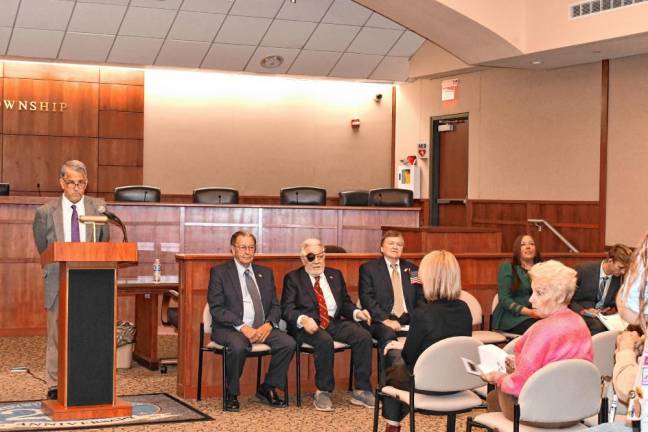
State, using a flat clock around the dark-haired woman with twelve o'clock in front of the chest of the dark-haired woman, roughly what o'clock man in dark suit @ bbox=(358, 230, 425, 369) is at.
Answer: The man in dark suit is roughly at 4 o'clock from the dark-haired woman.

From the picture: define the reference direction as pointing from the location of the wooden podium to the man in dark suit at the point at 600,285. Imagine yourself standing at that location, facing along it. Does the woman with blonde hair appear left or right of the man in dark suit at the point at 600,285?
right

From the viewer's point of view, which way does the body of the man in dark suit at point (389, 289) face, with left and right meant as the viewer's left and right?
facing the viewer

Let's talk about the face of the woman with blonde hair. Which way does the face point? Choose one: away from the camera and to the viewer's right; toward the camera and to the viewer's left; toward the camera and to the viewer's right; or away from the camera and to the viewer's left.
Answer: away from the camera and to the viewer's left

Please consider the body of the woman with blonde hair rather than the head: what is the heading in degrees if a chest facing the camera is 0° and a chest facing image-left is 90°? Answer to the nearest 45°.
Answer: approximately 135°
